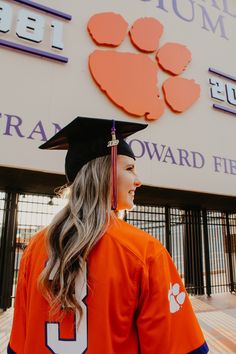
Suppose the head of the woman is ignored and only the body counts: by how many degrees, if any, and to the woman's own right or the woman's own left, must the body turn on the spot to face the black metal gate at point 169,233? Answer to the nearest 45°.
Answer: approximately 45° to the woman's own left

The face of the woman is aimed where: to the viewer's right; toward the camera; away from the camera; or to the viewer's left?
to the viewer's right

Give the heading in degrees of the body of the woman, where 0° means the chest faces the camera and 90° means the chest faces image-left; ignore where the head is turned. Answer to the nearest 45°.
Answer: approximately 225°
